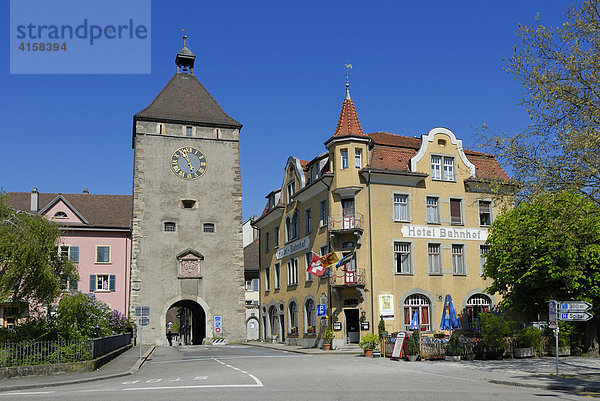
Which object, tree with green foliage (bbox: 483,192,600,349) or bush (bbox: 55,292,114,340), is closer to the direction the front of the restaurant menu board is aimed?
the bush

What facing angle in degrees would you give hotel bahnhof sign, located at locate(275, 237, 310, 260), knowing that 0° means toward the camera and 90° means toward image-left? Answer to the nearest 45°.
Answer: approximately 45°

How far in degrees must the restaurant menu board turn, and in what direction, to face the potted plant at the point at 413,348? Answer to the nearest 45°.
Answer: approximately 90° to its left

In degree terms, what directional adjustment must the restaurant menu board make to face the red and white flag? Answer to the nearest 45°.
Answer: approximately 90° to its right

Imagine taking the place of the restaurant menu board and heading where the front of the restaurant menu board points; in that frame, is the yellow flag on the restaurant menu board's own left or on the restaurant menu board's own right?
on the restaurant menu board's own right

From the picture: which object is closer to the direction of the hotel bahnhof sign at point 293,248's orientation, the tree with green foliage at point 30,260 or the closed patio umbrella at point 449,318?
the tree with green foliage

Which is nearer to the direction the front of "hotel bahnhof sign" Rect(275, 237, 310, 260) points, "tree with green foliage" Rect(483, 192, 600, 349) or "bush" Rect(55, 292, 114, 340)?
the bush
